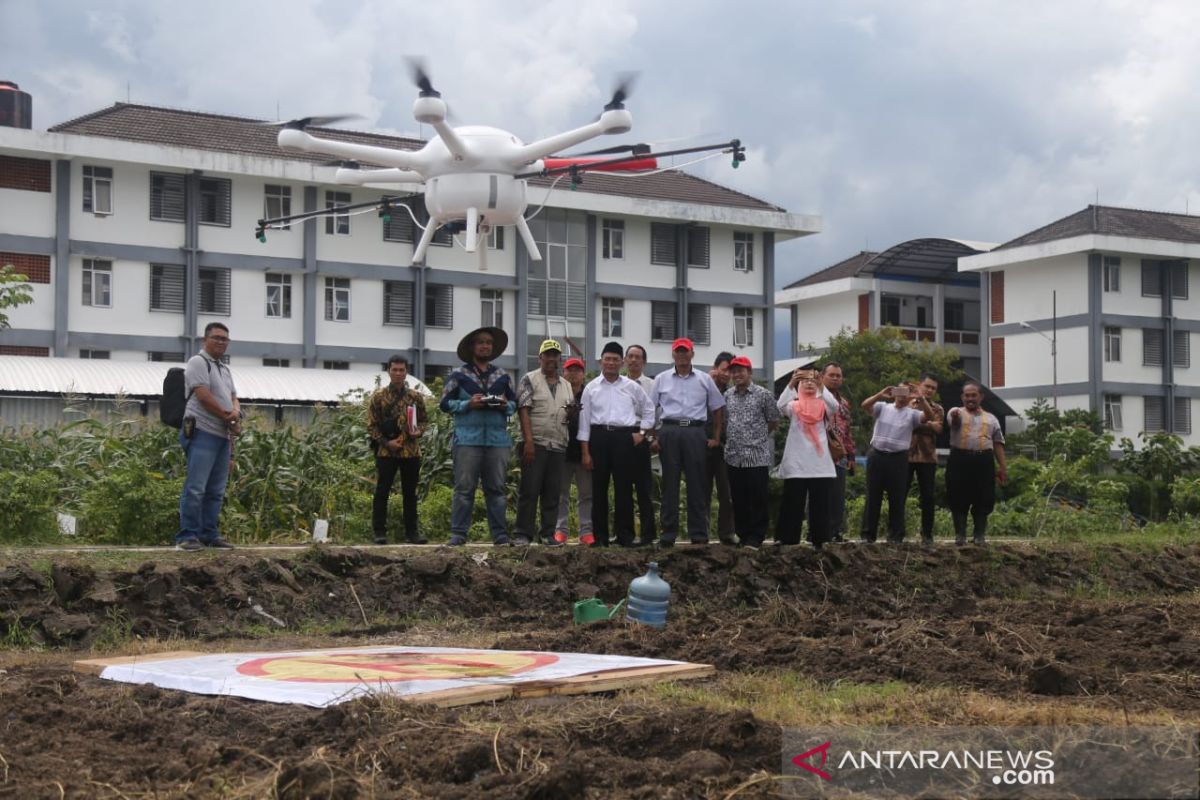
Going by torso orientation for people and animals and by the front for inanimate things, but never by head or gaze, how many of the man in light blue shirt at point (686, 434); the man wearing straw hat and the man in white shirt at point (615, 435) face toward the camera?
3

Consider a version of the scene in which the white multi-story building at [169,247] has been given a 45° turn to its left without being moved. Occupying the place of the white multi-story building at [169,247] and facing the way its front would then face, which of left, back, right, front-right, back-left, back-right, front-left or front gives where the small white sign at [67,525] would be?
right

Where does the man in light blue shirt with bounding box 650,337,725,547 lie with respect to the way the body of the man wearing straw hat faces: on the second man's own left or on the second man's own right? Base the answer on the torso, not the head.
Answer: on the second man's own left

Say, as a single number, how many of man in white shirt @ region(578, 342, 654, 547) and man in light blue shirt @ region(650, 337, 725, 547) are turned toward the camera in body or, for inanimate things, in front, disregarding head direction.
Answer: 2

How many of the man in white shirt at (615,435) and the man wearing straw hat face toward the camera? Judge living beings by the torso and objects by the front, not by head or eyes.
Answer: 2

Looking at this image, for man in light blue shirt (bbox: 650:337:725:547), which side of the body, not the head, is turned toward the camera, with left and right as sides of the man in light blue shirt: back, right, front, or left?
front

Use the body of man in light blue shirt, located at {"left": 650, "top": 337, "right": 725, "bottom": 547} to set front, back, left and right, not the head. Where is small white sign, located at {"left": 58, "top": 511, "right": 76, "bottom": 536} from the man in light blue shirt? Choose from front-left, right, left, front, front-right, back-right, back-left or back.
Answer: right

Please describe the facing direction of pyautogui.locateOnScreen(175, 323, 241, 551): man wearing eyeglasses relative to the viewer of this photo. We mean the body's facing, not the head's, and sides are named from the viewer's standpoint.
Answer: facing the viewer and to the right of the viewer

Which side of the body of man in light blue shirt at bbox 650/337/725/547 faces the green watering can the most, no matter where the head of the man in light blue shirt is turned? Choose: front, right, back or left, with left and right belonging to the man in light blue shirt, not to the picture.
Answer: front

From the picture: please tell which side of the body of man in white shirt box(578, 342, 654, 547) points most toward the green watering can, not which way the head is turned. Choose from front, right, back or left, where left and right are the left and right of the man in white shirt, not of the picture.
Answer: front

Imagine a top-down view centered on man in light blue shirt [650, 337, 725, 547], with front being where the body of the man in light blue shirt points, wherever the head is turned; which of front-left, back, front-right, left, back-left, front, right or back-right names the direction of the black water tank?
back-right
